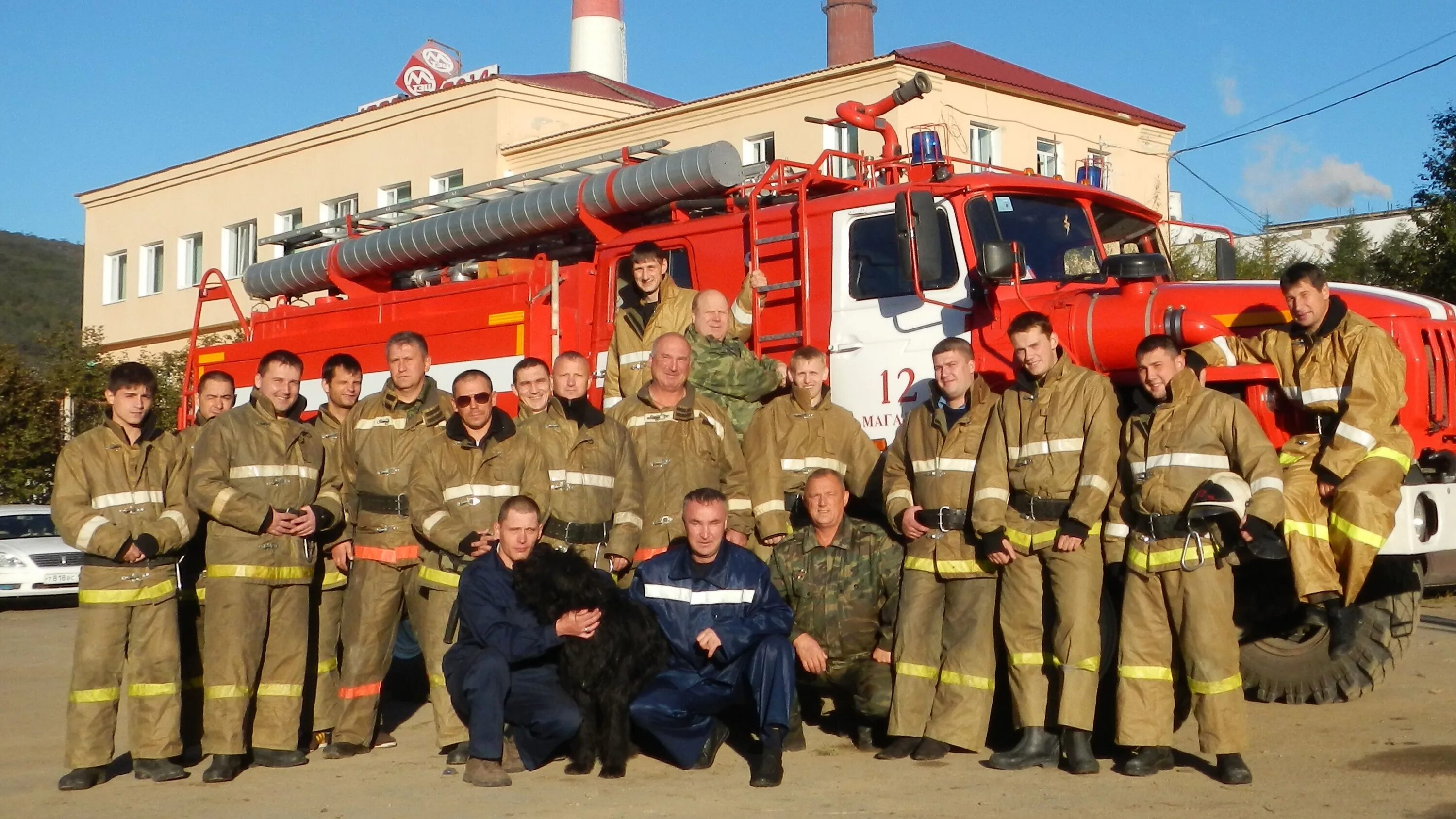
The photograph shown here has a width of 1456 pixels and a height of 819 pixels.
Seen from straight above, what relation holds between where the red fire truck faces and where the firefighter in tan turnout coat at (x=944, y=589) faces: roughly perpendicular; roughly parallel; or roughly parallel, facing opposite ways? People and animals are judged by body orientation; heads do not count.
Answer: roughly perpendicular

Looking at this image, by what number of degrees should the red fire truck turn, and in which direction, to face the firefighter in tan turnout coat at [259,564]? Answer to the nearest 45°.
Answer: approximately 135° to its right

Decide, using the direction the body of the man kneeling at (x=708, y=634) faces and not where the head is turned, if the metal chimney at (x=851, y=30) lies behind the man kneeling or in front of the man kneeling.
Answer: behind

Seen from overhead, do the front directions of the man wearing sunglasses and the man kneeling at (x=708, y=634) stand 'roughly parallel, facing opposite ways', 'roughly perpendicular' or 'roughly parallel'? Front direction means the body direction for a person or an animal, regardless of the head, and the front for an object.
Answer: roughly parallel

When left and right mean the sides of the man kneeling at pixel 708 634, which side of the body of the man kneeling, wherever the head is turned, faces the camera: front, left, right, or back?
front

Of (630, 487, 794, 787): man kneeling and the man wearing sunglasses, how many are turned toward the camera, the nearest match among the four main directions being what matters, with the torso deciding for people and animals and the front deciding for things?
2

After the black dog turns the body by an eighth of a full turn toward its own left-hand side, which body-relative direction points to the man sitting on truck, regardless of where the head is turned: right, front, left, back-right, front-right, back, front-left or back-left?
left

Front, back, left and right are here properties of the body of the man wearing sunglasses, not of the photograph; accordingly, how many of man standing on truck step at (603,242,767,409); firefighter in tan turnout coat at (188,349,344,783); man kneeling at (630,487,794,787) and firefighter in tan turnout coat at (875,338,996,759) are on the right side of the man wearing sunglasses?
1

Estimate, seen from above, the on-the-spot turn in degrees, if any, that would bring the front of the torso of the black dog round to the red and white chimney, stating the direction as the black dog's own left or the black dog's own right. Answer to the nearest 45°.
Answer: approximately 135° to the black dog's own right

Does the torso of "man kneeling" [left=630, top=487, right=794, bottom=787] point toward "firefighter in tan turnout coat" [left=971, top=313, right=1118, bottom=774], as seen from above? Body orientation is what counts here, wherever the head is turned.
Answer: no

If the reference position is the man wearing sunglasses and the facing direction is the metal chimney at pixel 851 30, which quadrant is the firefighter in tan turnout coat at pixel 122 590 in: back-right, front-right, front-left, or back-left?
back-left

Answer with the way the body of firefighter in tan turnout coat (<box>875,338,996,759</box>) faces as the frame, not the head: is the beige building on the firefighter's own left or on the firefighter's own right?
on the firefighter's own right

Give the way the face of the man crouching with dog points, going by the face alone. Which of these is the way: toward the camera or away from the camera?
toward the camera

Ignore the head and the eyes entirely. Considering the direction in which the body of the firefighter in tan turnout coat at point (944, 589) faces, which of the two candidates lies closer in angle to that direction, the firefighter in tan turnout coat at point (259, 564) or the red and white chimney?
the firefighter in tan turnout coat

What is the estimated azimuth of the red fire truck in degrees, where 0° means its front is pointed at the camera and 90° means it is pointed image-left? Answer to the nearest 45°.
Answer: approximately 315°

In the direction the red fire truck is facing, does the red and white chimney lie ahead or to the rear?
to the rear

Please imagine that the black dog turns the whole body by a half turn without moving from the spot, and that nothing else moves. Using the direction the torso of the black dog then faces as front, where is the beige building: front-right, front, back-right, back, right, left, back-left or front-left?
front-left

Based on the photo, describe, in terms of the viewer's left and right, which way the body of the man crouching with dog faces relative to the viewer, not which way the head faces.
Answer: facing the viewer and to the right of the viewer

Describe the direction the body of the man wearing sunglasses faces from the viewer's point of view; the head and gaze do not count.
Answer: toward the camera
